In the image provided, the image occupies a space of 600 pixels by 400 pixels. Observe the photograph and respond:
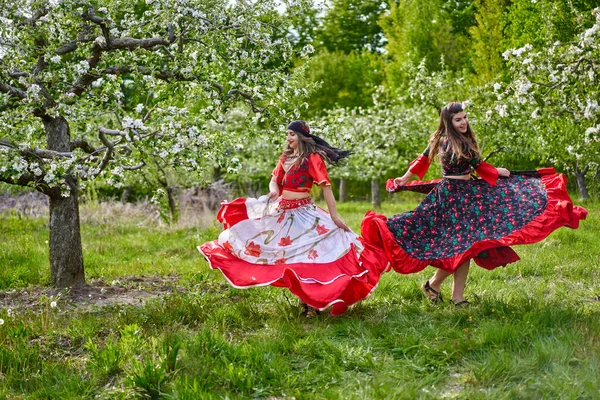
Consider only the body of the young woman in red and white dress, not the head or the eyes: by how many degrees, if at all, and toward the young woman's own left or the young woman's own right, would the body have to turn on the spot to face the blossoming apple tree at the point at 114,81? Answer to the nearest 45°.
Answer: approximately 90° to the young woman's own right

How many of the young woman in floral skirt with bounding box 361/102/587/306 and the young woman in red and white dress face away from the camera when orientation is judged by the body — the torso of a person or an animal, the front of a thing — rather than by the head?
0

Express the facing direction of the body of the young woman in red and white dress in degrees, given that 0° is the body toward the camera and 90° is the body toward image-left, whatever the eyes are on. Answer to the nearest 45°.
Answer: approximately 45°

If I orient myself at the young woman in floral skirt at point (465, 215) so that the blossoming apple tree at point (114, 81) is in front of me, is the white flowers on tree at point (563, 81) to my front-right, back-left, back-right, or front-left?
back-right

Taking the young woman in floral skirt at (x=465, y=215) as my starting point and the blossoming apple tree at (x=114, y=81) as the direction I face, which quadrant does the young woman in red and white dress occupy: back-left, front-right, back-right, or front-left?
front-left

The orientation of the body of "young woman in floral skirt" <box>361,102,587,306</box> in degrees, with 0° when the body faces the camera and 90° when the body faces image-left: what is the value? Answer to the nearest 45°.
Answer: approximately 315°

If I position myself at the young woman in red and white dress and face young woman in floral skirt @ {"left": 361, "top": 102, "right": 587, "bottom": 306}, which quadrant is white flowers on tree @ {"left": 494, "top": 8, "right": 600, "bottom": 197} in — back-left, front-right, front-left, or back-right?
front-left

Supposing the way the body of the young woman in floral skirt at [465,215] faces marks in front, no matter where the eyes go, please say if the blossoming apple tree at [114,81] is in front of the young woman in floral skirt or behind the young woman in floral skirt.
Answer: behind

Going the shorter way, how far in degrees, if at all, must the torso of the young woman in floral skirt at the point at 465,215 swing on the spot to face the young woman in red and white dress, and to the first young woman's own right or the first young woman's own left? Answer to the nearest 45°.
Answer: approximately 135° to the first young woman's own right

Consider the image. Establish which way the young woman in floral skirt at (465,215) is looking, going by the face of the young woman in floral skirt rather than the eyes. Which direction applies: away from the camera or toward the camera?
toward the camera

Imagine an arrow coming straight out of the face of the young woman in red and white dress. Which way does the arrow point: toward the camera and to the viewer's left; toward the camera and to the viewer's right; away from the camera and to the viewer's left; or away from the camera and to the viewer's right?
toward the camera and to the viewer's left

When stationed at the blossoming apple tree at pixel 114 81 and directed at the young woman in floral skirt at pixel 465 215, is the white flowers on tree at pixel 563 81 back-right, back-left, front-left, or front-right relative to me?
front-left

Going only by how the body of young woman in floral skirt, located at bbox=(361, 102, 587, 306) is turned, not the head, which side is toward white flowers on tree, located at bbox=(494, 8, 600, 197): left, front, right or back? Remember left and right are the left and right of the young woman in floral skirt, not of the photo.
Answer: left
